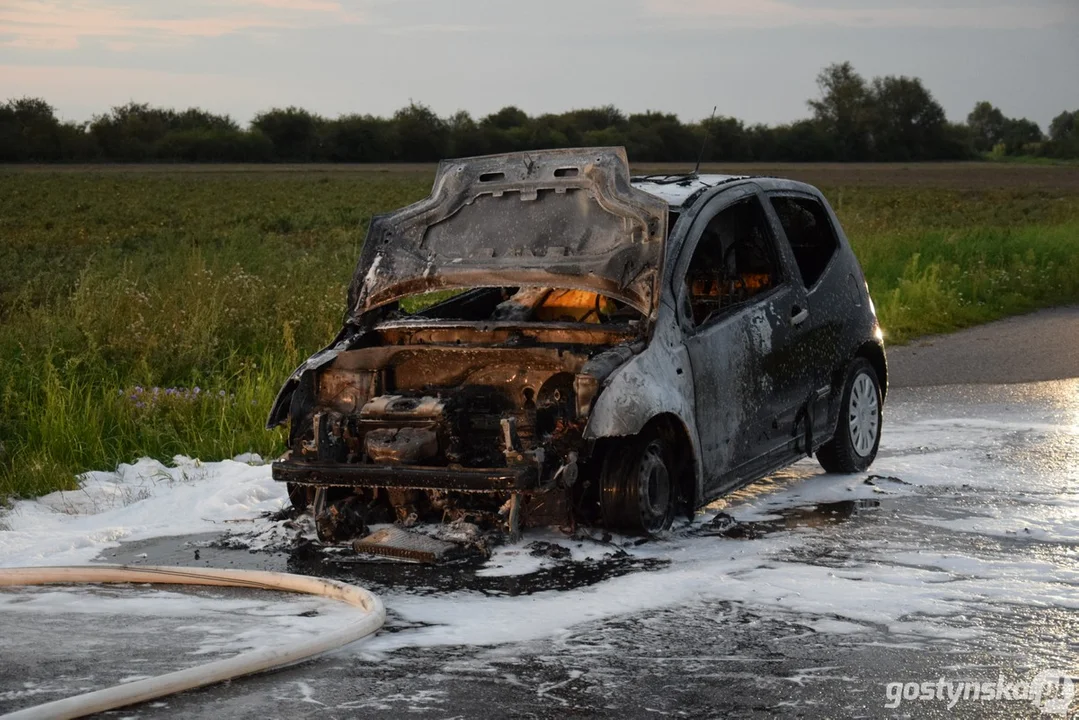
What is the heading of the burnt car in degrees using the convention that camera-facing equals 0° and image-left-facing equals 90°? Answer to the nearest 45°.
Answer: approximately 45°

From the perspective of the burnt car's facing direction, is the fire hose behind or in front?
in front
